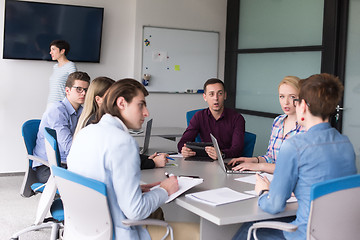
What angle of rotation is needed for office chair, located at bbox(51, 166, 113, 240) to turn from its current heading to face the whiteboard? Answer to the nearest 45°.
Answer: approximately 45° to its left

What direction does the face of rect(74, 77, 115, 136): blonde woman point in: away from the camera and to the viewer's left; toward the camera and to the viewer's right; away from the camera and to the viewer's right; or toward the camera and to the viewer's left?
away from the camera and to the viewer's right

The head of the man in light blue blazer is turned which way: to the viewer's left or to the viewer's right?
to the viewer's right

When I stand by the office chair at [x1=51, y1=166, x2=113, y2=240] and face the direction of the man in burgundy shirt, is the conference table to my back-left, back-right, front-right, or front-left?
front-right

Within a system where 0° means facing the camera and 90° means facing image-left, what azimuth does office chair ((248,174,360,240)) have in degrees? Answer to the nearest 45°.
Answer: approximately 135°

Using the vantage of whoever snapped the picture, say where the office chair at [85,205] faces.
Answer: facing away from the viewer and to the right of the viewer

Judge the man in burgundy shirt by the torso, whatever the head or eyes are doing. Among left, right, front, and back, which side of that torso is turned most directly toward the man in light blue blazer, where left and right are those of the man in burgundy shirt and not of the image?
front

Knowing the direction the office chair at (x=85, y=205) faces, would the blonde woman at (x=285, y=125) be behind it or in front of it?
in front

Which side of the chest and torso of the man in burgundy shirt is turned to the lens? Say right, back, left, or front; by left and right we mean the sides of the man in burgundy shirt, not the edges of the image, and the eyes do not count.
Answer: front

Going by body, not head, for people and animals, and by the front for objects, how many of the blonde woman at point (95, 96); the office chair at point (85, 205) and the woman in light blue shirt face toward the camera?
0

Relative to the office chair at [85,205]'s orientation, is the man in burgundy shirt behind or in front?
in front

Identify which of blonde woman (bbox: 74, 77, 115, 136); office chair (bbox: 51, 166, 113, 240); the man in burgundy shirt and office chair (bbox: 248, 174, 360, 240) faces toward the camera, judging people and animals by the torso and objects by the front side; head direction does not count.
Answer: the man in burgundy shirt

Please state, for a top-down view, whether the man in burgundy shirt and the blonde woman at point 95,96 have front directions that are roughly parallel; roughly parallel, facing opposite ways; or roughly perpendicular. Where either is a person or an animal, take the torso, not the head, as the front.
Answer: roughly perpendicular

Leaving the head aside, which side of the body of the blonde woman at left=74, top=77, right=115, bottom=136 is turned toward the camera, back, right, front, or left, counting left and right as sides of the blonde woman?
right

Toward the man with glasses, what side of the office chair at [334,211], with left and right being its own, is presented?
front
